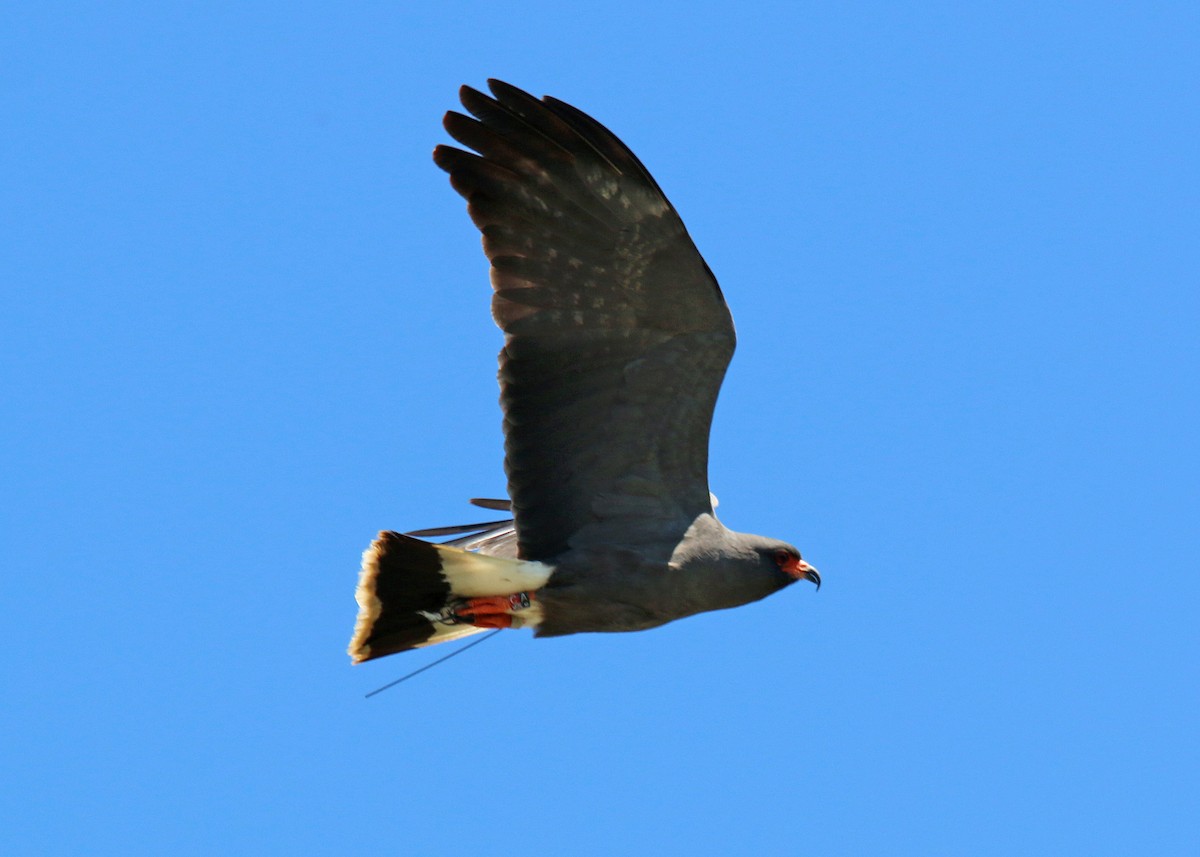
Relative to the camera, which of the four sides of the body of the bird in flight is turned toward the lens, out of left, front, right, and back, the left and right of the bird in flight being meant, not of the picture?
right
